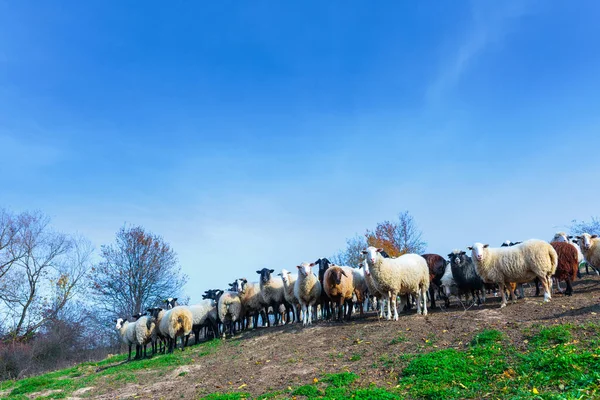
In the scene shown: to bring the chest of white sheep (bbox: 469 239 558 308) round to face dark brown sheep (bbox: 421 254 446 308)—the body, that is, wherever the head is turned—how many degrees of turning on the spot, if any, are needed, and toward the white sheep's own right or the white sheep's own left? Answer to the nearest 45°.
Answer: approximately 45° to the white sheep's own right

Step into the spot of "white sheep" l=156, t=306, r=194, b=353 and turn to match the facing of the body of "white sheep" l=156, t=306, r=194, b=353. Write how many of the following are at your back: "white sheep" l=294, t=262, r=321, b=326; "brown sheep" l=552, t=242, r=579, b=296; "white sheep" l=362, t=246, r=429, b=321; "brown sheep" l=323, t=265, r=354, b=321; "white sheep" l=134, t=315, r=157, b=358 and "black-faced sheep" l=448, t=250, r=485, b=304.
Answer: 5

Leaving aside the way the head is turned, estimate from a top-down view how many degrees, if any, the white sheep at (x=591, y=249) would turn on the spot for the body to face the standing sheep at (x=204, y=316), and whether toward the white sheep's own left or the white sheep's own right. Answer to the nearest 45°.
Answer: approximately 45° to the white sheep's own right

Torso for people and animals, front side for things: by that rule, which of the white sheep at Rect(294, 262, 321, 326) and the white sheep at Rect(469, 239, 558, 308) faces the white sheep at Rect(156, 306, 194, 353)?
the white sheep at Rect(469, 239, 558, 308)

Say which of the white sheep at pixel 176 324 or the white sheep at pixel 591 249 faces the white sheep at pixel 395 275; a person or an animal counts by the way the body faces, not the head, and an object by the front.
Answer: the white sheep at pixel 591 249

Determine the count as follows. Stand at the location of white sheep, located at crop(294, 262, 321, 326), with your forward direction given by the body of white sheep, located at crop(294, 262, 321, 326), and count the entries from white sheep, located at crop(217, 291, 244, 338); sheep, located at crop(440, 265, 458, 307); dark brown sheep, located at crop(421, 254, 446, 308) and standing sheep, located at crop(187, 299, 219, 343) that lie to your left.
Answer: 2

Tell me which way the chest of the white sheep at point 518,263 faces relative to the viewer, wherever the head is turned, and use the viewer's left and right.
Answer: facing to the left of the viewer

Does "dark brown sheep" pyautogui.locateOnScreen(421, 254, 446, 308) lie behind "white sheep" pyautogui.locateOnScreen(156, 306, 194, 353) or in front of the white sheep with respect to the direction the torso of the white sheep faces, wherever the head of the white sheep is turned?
behind

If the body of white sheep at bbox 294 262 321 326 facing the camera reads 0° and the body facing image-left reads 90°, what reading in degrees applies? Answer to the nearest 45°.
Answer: approximately 0°

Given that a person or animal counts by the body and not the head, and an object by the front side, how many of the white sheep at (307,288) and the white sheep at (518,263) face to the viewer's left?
1

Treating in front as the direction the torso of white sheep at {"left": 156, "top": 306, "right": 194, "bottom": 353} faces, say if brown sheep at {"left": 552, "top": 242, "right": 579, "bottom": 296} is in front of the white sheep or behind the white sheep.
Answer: behind
